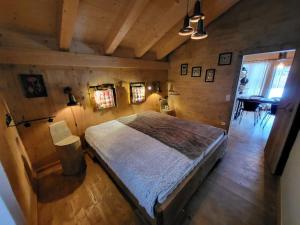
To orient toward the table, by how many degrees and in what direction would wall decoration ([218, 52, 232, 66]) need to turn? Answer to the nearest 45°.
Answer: approximately 135° to its left

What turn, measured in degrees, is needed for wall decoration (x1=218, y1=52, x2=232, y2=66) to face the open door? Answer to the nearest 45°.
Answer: approximately 45° to its left

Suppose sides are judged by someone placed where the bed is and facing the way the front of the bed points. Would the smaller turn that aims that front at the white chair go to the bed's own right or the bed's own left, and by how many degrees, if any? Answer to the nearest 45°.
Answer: approximately 135° to the bed's own right

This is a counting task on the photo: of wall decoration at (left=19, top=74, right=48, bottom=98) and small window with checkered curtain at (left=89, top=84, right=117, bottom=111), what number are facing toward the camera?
2

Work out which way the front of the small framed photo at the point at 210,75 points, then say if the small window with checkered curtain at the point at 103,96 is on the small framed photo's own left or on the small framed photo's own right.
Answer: on the small framed photo's own right

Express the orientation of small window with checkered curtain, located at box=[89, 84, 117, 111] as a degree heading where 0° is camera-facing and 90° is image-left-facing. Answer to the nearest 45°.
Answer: approximately 0°

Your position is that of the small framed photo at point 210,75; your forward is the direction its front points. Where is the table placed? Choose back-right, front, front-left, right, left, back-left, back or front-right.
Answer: back-left

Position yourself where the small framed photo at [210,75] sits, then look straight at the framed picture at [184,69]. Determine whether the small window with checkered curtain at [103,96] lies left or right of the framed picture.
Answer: left

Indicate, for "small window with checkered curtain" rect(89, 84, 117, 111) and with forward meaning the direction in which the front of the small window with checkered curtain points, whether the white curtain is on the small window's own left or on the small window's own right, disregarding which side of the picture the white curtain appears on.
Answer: on the small window's own left

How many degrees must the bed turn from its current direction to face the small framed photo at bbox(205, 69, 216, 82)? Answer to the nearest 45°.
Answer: approximately 90° to its left
